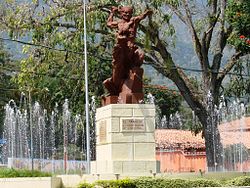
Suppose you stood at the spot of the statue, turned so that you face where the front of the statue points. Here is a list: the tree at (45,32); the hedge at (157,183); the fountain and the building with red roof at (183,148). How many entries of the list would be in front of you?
1

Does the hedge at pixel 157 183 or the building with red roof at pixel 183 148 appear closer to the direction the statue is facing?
the hedge

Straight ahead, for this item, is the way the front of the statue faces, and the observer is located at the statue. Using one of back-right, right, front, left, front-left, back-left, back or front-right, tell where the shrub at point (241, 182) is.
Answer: front-left

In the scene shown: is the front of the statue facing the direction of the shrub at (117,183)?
yes

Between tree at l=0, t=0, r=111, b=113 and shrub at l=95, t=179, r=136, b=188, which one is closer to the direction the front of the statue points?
the shrub

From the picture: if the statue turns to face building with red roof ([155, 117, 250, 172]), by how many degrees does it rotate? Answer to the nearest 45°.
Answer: approximately 180°

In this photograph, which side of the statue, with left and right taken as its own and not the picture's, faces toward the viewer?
front

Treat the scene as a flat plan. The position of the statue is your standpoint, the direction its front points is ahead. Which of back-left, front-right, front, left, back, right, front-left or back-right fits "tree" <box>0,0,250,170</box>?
back

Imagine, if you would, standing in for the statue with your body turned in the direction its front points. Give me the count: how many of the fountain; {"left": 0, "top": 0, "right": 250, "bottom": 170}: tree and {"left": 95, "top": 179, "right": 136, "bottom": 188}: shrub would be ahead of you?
1

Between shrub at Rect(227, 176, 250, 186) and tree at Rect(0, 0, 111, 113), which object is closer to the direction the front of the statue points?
the shrub

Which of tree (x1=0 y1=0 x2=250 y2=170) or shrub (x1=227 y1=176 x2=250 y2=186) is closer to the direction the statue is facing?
the shrub

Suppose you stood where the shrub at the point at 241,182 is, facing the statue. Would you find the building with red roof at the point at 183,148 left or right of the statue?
right

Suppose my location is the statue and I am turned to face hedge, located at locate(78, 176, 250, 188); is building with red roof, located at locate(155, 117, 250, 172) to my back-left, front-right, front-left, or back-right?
back-left
